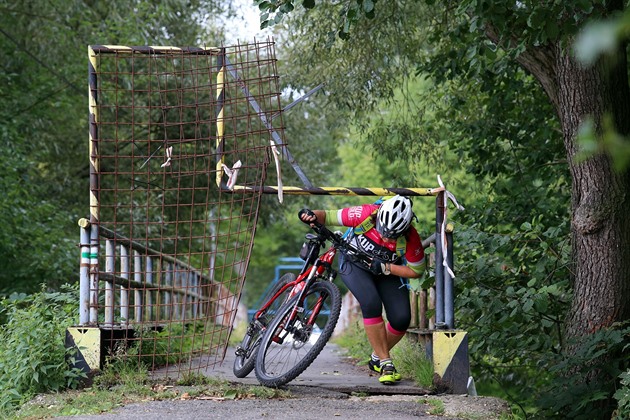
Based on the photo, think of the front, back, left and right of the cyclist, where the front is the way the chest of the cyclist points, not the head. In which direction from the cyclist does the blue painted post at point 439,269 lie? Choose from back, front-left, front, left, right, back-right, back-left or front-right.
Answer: left

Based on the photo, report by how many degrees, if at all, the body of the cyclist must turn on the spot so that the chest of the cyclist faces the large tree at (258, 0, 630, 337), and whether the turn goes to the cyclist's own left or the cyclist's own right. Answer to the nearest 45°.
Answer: approximately 90° to the cyclist's own left

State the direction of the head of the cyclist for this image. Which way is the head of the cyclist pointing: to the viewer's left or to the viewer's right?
to the viewer's left

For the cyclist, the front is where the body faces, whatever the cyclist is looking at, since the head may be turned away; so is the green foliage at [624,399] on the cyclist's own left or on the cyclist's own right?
on the cyclist's own left

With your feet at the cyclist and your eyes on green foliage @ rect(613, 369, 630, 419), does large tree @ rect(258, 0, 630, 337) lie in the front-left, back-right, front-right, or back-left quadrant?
front-left

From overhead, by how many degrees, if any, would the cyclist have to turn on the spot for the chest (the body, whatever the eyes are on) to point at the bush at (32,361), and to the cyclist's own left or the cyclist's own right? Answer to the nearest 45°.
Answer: approximately 90° to the cyclist's own right

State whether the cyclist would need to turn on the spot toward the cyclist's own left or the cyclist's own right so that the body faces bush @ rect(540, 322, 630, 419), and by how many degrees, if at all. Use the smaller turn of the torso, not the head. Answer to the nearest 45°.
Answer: approximately 90° to the cyclist's own left

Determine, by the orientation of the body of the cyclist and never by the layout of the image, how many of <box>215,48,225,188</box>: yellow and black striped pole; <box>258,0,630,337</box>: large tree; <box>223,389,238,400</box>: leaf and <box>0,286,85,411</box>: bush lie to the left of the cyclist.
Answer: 1

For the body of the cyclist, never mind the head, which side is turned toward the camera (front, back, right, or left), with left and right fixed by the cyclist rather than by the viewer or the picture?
front

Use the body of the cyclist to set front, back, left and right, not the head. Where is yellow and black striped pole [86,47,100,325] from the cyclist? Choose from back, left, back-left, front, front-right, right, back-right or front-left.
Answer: right

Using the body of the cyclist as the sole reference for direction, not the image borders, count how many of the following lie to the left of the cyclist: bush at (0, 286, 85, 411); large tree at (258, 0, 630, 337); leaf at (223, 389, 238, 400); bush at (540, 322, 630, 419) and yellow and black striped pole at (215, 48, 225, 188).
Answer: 2
